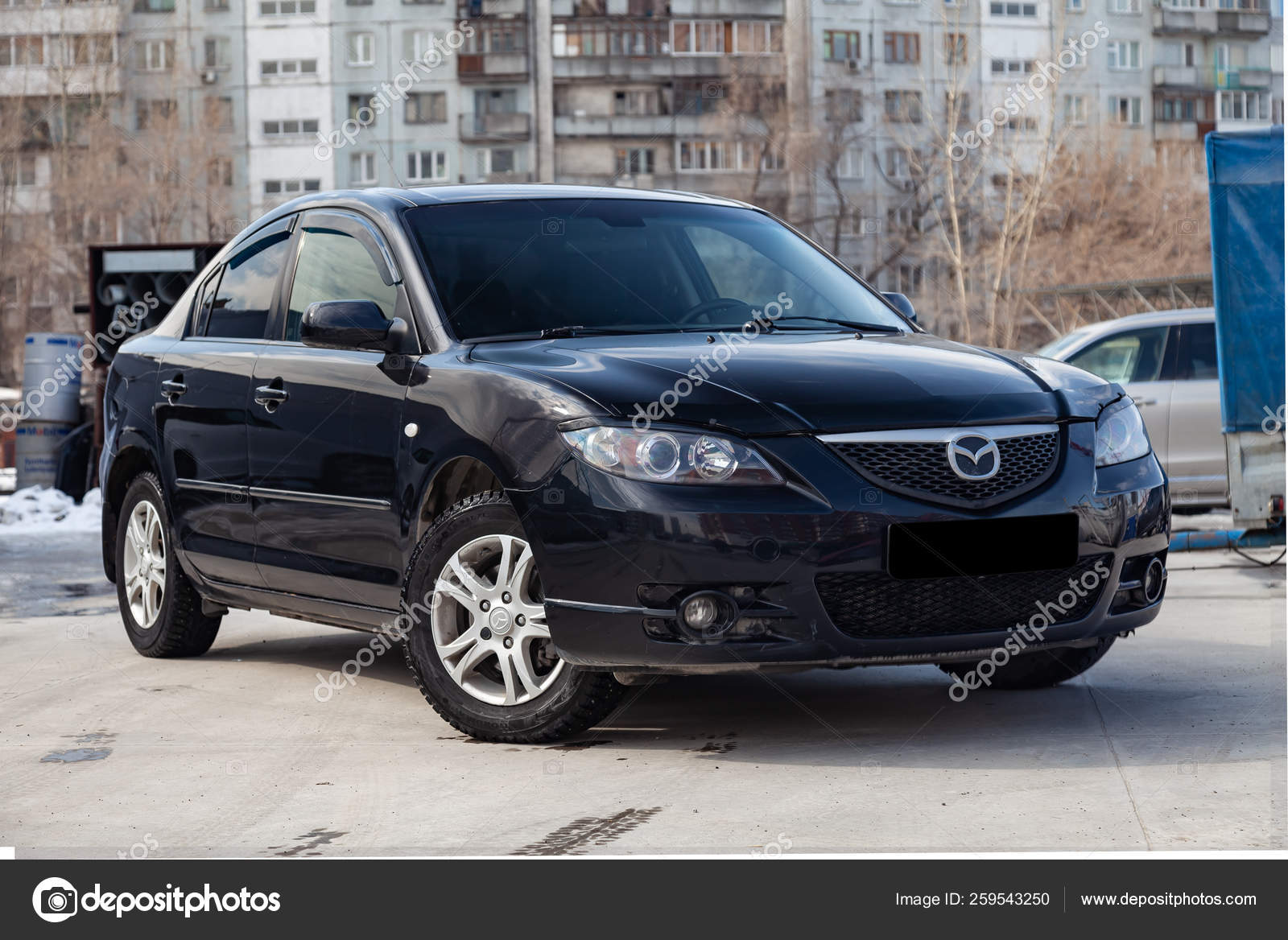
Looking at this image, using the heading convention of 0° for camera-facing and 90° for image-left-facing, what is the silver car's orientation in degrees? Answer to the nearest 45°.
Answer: approximately 90°

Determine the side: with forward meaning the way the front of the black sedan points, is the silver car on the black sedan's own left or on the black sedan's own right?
on the black sedan's own left

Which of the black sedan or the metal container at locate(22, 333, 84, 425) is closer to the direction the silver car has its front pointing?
the metal container

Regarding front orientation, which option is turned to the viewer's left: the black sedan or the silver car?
the silver car

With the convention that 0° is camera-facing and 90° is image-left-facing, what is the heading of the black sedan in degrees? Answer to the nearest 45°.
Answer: approximately 315°

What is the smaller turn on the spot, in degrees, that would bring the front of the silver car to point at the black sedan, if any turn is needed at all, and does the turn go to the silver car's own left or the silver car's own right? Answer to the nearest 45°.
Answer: approximately 90° to the silver car's own left

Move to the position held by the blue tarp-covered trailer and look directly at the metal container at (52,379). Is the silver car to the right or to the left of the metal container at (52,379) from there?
right

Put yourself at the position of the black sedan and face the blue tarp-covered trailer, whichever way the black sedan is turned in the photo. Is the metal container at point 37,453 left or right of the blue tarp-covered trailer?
left

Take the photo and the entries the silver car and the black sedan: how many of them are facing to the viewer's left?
1

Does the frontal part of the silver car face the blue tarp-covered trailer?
no

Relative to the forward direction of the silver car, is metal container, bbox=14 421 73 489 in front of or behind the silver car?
in front

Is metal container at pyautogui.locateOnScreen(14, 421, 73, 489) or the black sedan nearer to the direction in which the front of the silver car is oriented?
the metal container

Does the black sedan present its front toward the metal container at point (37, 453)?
no
